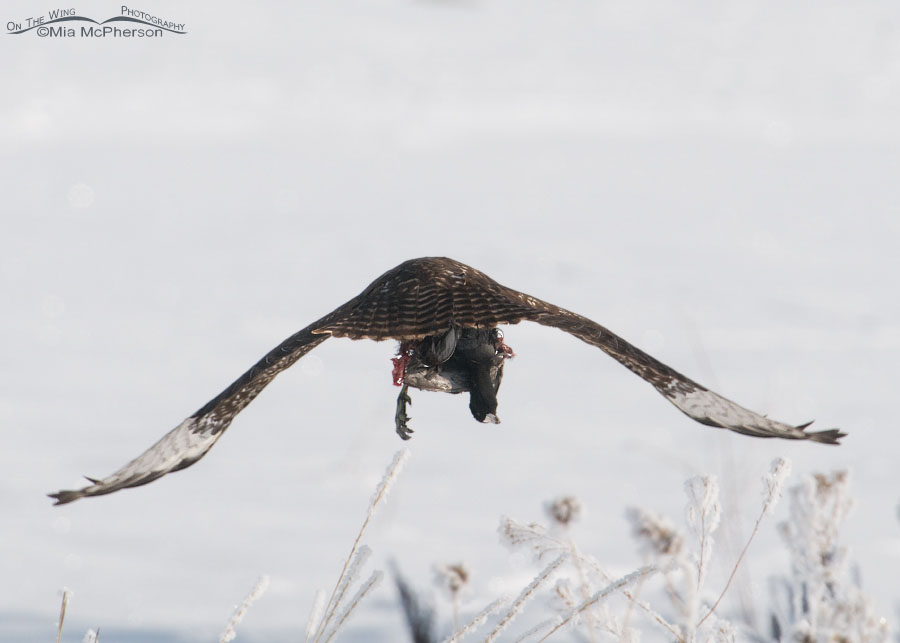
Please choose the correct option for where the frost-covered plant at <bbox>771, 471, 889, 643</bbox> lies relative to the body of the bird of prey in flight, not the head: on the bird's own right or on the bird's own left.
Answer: on the bird's own right

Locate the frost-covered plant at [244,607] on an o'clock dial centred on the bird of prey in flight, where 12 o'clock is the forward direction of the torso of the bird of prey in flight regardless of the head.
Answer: The frost-covered plant is roughly at 7 o'clock from the bird of prey in flight.

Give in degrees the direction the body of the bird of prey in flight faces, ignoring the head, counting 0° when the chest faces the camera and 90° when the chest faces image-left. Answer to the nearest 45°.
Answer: approximately 180°
